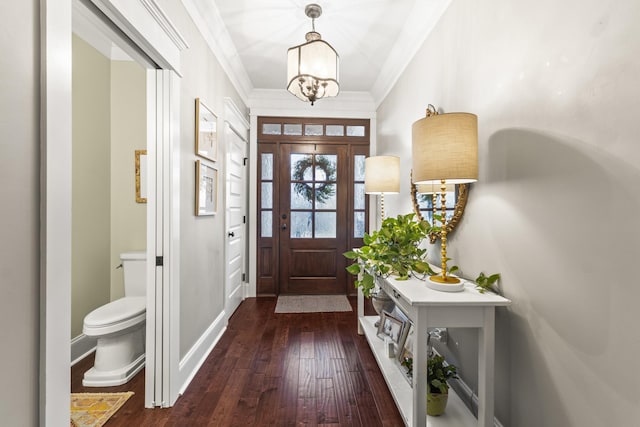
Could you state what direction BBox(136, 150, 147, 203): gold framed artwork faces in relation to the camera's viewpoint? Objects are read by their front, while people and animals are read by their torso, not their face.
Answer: facing the viewer

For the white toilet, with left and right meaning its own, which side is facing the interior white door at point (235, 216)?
back

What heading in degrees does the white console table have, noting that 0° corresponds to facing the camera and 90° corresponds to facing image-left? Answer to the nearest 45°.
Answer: approximately 90°

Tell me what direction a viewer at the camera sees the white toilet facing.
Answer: facing the viewer and to the left of the viewer

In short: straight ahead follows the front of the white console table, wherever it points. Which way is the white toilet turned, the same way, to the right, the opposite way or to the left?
to the left

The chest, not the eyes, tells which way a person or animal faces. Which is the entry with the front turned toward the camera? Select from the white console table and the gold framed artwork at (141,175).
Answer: the gold framed artwork

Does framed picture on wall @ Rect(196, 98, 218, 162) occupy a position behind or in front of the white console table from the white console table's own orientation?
in front

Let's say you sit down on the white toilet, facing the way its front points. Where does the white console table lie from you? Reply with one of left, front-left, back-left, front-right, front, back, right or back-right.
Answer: left

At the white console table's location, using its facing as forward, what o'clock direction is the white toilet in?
The white toilet is roughly at 12 o'clock from the white console table.

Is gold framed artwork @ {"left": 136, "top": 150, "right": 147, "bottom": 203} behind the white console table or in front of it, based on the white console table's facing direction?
in front

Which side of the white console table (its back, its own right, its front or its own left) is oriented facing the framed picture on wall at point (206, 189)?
front

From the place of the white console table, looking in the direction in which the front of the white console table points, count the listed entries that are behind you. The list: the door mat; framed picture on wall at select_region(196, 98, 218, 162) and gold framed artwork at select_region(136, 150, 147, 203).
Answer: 0

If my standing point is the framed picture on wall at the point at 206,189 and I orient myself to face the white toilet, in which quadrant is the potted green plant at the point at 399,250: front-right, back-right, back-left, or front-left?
back-left
